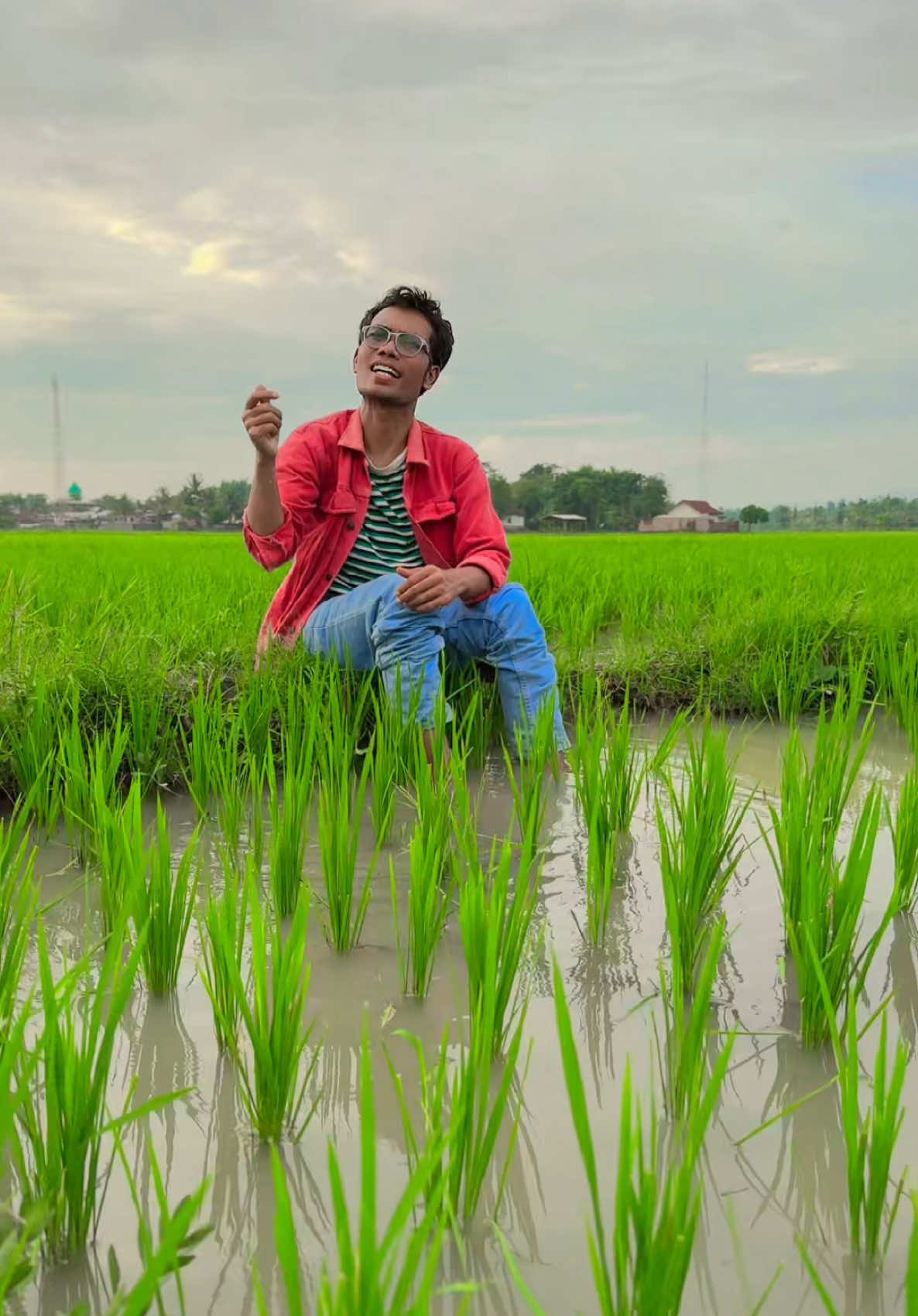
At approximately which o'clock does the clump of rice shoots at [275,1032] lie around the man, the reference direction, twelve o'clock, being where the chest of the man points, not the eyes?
The clump of rice shoots is roughly at 12 o'clock from the man.

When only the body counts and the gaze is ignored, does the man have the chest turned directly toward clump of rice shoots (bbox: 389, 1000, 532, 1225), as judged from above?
yes

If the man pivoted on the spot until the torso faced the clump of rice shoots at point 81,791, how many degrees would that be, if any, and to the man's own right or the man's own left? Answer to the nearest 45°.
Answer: approximately 45° to the man's own right

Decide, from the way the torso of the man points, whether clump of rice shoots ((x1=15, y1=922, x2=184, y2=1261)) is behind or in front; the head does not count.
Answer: in front

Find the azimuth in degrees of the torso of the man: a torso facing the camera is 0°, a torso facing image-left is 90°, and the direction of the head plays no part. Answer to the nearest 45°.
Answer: approximately 0°

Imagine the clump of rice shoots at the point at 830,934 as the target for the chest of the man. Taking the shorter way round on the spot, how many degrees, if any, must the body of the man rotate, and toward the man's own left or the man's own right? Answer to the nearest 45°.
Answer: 0° — they already face it

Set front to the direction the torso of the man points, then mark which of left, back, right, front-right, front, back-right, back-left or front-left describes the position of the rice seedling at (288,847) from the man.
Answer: front

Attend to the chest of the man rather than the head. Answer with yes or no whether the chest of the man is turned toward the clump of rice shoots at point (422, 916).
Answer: yes

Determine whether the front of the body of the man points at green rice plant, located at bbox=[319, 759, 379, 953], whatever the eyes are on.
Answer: yes

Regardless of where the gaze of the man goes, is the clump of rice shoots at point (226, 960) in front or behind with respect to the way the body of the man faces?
in front

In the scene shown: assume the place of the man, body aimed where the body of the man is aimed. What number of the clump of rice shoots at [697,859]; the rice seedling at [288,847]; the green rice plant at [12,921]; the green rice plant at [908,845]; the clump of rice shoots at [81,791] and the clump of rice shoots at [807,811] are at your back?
0

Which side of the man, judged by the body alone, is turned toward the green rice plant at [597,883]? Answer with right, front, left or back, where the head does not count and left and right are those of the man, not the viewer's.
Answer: front

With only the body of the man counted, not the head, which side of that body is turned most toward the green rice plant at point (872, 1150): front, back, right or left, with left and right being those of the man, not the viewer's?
front

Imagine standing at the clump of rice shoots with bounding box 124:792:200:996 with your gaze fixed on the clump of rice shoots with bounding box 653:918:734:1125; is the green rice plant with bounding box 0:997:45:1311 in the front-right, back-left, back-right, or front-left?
front-right

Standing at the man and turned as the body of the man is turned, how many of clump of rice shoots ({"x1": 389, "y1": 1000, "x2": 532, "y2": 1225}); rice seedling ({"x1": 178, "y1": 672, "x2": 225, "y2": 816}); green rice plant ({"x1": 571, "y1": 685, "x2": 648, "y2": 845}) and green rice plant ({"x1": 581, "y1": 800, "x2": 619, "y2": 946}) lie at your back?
0

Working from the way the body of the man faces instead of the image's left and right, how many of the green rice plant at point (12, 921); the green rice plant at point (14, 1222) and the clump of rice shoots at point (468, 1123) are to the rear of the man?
0
